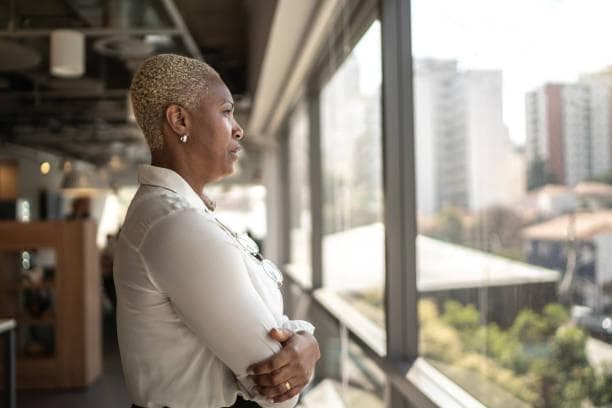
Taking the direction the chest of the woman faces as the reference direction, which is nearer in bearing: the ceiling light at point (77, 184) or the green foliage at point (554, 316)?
the green foliage

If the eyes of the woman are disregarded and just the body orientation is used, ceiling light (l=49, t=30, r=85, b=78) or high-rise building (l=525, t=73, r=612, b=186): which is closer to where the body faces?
the high-rise building

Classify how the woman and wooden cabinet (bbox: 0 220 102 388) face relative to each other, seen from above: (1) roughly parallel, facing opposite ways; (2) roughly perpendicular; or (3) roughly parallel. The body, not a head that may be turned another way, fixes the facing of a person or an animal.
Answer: roughly perpendicular

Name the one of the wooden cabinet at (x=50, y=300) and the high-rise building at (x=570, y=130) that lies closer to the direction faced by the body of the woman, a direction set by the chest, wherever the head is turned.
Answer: the high-rise building

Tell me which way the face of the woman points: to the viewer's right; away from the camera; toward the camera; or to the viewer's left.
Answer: to the viewer's right

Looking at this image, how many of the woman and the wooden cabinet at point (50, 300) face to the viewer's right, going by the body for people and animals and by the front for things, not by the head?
1

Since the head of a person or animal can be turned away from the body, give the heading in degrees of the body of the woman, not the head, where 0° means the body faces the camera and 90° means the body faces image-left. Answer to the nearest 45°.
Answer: approximately 270°

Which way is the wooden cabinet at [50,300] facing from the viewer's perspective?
toward the camera

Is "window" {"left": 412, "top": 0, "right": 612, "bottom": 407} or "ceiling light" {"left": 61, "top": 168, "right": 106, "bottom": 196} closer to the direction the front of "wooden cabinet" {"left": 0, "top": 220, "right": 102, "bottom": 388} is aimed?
the window

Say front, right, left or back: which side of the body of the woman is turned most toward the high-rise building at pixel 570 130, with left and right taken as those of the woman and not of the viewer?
front
